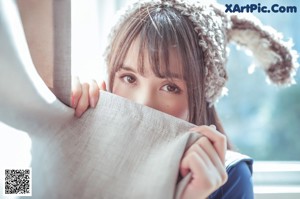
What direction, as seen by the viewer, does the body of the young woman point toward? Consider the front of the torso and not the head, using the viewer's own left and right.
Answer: facing the viewer and to the left of the viewer

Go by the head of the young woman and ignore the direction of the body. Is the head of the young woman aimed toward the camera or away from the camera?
toward the camera
